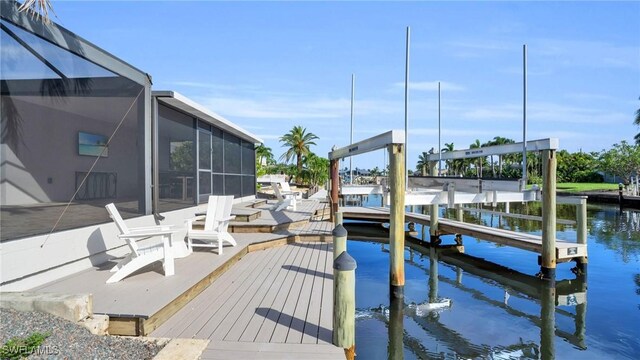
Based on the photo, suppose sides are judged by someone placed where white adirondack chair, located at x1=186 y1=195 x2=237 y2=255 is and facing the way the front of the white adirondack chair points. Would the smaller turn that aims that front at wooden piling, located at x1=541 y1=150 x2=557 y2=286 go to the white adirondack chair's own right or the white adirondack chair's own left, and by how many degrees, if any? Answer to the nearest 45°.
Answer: approximately 135° to the white adirondack chair's own left

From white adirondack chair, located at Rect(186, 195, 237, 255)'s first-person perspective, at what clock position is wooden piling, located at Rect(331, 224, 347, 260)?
The wooden piling is roughly at 9 o'clock from the white adirondack chair.

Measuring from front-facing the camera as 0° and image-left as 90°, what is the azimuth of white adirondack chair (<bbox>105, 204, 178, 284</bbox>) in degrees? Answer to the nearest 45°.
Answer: approximately 270°

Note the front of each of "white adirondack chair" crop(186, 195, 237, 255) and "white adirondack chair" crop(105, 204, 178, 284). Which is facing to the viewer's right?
"white adirondack chair" crop(105, 204, 178, 284)

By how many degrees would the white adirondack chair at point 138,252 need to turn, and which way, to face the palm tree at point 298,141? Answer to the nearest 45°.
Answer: approximately 45° to its left

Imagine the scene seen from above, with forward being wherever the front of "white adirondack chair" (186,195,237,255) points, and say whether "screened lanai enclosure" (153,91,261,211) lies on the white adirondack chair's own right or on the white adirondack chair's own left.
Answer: on the white adirondack chair's own right

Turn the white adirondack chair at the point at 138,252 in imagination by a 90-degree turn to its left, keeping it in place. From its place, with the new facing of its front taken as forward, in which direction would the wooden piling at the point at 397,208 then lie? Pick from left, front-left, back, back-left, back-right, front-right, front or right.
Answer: right

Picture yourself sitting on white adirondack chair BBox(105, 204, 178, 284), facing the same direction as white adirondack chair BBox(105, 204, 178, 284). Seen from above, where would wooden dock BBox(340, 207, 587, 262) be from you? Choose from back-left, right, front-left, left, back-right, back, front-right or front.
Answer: front

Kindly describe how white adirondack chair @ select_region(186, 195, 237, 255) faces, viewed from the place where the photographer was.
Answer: facing the viewer and to the left of the viewer

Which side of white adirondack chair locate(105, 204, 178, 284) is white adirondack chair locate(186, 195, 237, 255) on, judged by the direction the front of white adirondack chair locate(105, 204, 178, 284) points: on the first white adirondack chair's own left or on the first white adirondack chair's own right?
on the first white adirondack chair's own left

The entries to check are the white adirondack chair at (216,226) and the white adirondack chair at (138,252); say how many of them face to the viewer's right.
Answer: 1

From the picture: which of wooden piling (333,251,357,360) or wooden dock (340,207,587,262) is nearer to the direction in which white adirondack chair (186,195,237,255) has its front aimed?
the wooden piling

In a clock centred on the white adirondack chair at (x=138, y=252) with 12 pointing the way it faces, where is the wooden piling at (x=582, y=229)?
The wooden piling is roughly at 12 o'clock from the white adirondack chair.
